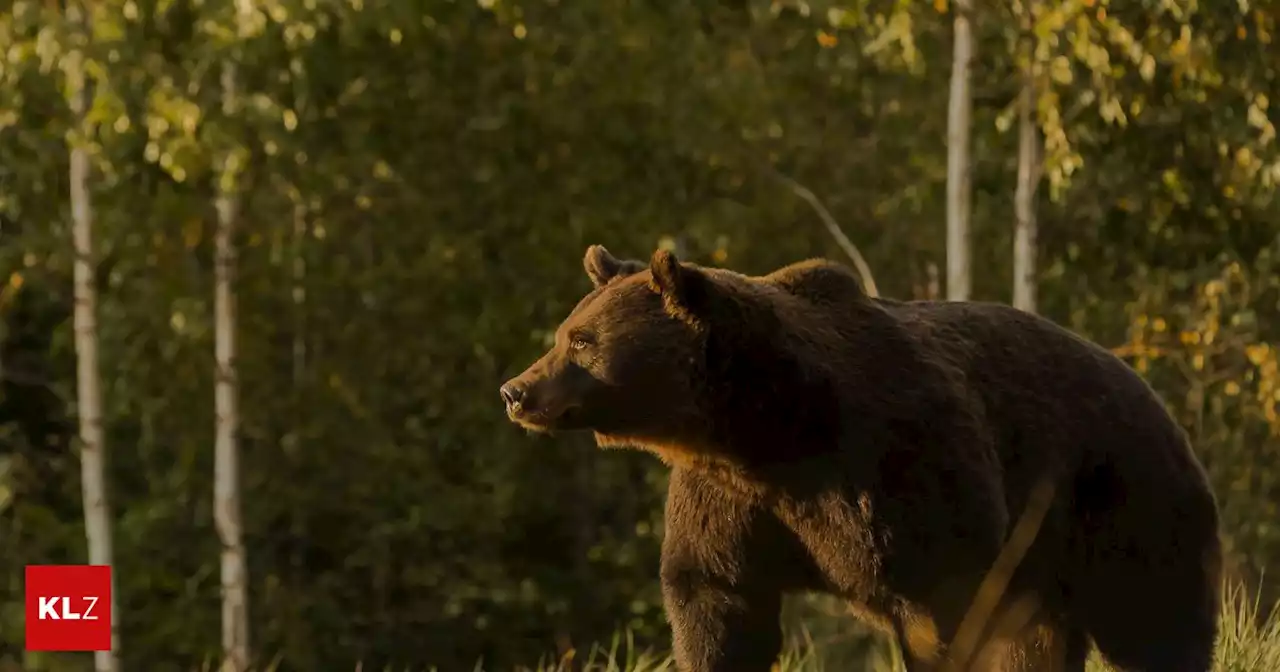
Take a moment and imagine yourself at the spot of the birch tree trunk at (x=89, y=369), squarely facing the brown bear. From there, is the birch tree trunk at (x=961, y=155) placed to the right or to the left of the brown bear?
left

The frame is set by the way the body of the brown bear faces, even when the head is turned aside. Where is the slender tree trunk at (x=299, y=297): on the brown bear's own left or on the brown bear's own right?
on the brown bear's own right

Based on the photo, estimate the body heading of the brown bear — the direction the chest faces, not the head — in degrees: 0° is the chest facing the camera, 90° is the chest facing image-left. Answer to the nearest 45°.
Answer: approximately 90°

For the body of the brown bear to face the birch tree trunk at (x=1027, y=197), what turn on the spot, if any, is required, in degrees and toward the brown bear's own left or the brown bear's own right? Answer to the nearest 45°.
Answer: approximately 90° to the brown bear's own right

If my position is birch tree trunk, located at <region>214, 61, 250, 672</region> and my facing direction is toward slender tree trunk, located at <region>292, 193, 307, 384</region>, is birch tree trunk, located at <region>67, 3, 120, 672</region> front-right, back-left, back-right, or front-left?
back-left

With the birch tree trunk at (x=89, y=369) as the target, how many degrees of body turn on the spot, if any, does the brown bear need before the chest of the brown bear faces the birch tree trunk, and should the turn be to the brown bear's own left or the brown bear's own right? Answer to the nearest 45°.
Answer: approximately 45° to the brown bear's own right

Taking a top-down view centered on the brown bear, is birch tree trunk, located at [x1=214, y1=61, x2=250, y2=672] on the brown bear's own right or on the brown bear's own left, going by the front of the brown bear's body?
on the brown bear's own right

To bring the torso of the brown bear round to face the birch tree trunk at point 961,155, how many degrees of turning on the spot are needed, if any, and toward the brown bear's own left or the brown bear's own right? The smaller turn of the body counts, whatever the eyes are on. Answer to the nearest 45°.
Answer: approximately 90° to the brown bear's own right
